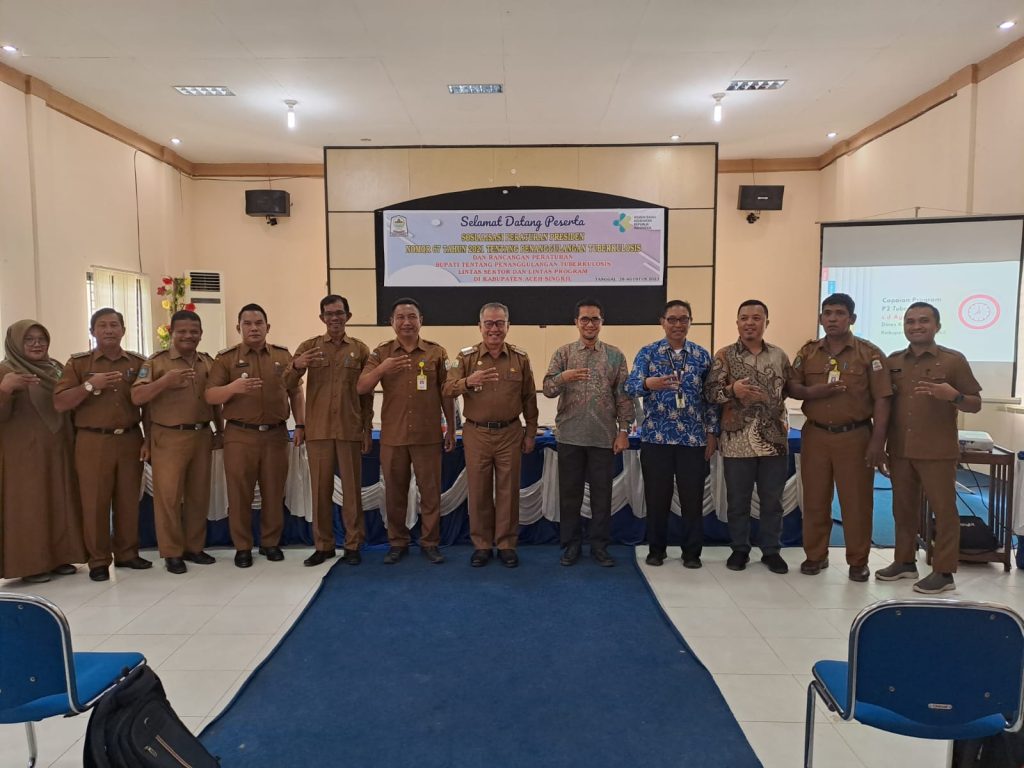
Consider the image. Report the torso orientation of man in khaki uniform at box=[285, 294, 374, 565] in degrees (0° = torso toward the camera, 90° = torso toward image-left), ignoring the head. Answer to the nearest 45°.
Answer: approximately 0°

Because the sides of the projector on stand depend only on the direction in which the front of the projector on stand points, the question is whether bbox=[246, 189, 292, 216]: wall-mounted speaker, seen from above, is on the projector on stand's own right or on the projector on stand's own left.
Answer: on the projector on stand's own left

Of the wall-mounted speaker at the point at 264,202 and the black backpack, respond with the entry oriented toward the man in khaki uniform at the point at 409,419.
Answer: the wall-mounted speaker

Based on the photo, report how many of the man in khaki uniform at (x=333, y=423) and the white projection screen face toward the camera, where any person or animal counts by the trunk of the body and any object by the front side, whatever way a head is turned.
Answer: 2

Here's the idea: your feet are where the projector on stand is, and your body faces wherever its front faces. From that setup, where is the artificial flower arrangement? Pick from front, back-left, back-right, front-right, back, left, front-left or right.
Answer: left

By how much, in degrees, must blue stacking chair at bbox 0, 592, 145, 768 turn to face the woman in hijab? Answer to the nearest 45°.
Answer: approximately 45° to its left

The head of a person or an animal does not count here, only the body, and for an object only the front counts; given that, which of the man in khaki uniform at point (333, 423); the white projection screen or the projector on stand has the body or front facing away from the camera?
the projector on stand

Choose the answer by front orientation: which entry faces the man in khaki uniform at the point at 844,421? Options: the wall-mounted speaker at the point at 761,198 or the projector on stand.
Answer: the wall-mounted speaker

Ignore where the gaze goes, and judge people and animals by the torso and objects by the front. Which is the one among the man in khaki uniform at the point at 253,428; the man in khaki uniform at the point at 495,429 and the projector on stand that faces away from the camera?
the projector on stand

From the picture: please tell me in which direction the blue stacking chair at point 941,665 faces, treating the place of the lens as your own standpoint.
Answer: facing away from the viewer and to the left of the viewer
